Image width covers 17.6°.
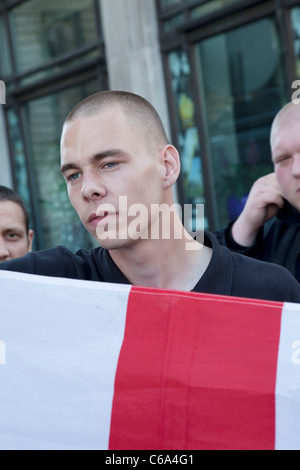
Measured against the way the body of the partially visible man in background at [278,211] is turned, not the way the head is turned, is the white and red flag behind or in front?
in front

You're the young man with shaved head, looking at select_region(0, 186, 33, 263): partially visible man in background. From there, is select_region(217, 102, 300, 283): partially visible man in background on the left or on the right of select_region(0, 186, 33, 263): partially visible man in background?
right

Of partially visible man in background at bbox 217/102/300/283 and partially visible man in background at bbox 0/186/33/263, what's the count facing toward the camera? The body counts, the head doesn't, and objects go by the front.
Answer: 2

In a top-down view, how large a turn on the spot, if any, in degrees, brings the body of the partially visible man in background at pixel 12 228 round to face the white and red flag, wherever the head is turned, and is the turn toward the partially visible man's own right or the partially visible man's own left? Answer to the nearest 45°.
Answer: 0° — they already face it

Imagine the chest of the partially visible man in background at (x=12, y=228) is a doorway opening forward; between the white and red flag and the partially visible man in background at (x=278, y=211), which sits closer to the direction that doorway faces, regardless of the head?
the white and red flag

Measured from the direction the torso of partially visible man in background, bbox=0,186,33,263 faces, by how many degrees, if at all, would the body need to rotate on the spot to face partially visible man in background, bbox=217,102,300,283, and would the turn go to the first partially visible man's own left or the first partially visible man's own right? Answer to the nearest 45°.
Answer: approximately 90° to the first partially visible man's own left

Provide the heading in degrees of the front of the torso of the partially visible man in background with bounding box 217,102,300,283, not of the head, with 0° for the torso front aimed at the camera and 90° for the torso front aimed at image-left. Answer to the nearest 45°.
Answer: approximately 0°

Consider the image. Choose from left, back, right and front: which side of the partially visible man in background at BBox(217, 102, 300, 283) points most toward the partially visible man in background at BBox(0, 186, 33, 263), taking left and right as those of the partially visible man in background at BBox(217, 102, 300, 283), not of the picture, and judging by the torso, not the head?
right
